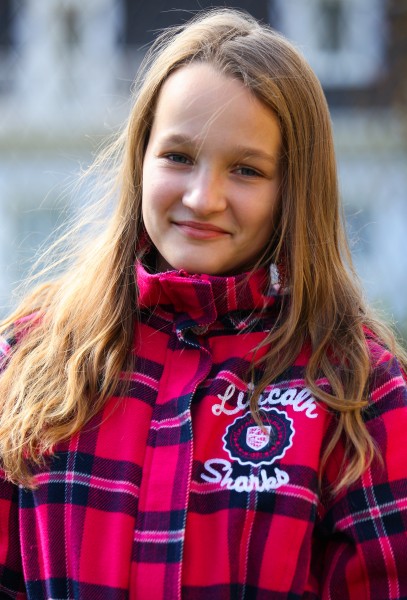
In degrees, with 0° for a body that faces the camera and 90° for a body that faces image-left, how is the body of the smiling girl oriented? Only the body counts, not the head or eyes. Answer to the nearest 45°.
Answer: approximately 0°
